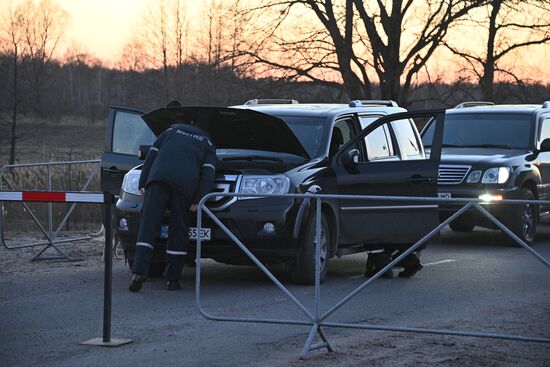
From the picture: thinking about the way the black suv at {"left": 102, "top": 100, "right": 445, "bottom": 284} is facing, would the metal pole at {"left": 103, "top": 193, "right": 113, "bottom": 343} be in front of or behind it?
in front

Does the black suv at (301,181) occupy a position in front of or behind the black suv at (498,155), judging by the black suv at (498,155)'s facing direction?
in front

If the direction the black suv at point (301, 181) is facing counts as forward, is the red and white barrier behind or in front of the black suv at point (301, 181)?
in front

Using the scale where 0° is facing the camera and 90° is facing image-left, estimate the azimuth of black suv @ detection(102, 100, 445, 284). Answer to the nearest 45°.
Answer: approximately 45°

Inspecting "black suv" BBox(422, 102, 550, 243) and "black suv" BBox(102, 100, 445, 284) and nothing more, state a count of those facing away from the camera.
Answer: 0

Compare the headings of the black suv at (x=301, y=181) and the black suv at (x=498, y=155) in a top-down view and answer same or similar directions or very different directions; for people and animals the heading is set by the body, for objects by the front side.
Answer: same or similar directions

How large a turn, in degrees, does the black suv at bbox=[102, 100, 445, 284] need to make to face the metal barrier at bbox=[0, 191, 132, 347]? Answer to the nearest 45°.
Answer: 0° — it already faces it

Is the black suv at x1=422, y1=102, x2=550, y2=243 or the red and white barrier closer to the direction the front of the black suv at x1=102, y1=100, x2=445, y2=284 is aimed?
the red and white barrier

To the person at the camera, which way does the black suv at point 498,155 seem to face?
facing the viewer and to the left of the viewer
